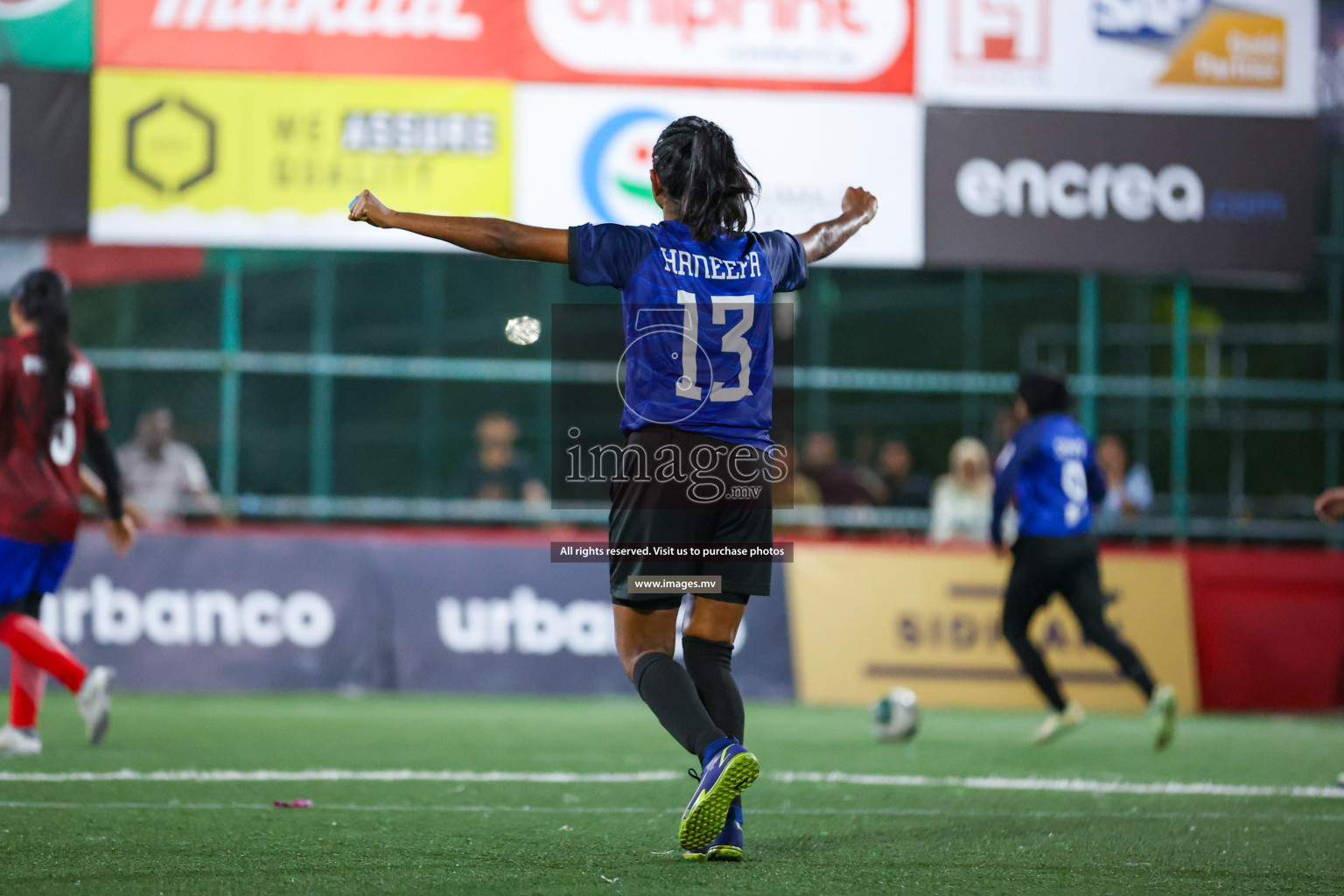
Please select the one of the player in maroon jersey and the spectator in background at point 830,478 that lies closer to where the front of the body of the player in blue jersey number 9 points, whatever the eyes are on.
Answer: the spectator in background

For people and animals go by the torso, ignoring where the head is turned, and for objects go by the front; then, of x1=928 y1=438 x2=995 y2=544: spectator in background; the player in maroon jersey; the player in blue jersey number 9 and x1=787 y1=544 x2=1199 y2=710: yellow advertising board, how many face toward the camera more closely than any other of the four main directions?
2

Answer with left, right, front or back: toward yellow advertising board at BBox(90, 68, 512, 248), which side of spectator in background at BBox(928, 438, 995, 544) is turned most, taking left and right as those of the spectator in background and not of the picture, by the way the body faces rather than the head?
right

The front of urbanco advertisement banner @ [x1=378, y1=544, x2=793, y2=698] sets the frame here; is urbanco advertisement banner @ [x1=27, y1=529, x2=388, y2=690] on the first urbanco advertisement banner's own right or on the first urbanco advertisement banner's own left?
on the first urbanco advertisement banner's own right

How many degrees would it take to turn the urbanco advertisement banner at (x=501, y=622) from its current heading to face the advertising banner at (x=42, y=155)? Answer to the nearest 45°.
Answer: approximately 90° to its right

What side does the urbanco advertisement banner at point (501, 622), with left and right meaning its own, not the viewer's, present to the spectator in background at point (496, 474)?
back
